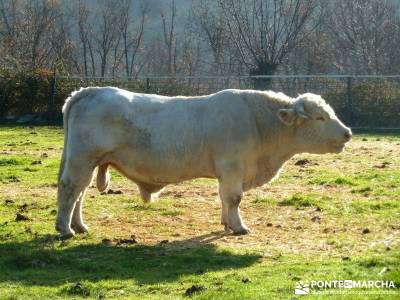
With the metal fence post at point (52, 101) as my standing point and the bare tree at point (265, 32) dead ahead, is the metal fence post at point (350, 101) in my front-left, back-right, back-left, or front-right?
front-right

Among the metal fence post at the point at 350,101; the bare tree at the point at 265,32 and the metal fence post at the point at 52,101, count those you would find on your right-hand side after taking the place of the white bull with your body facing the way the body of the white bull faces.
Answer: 0

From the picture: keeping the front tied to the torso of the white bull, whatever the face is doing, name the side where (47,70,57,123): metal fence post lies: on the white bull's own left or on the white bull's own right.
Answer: on the white bull's own left

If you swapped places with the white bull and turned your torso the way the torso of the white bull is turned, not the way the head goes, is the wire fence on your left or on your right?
on your left

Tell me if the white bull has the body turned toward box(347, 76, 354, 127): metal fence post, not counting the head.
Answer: no

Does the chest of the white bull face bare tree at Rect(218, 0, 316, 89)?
no

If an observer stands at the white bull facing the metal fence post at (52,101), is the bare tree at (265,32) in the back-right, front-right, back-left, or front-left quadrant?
front-right

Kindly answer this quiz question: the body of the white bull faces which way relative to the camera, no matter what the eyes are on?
to the viewer's right
